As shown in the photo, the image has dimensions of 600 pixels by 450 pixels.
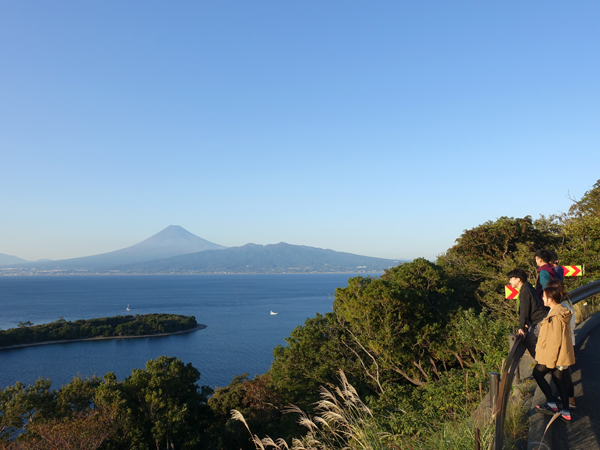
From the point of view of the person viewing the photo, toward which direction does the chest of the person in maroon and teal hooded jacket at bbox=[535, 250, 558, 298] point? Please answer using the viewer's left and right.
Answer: facing to the left of the viewer

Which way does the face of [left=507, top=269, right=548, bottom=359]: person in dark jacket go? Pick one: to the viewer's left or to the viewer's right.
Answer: to the viewer's left

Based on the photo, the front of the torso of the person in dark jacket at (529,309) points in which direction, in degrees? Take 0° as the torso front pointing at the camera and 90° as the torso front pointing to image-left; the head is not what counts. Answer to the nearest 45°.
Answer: approximately 90°

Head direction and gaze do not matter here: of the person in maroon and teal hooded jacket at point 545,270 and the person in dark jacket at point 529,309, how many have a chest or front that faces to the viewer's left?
2

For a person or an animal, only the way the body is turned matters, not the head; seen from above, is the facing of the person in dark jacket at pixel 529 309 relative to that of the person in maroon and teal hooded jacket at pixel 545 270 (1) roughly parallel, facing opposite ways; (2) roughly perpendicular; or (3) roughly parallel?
roughly parallel
